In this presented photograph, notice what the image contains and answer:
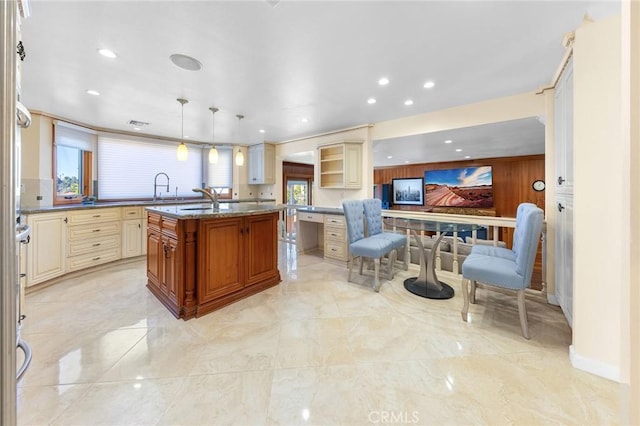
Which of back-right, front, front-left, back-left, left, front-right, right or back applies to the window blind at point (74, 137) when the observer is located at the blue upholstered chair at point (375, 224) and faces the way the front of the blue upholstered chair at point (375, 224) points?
back-right

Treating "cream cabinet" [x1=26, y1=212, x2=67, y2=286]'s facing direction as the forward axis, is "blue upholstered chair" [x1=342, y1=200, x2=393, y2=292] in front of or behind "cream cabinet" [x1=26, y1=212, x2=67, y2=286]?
in front

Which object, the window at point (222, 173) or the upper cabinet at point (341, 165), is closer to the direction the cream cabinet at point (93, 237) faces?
the upper cabinet

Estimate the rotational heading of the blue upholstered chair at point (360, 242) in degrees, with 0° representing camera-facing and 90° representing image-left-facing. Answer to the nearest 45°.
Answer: approximately 315°

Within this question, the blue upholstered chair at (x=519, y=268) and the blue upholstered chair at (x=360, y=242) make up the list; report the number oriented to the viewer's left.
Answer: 1

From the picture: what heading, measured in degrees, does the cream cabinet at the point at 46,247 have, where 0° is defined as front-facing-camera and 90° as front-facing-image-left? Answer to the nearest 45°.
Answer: approximately 315°

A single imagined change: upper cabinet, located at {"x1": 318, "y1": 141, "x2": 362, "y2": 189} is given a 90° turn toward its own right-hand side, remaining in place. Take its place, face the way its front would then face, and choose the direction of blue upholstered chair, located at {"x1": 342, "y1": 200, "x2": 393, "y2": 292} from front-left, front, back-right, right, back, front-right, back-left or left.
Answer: back-left

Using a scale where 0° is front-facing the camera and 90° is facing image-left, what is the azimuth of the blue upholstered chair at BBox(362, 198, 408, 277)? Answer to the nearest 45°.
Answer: approximately 315°

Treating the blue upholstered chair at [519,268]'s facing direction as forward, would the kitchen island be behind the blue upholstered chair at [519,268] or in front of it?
in front

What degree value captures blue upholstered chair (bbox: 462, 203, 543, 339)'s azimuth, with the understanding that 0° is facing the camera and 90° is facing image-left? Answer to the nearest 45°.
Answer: approximately 90°

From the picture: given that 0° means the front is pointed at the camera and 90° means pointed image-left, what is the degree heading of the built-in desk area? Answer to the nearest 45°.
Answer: approximately 45°

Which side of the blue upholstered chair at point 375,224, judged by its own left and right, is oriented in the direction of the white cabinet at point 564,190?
front

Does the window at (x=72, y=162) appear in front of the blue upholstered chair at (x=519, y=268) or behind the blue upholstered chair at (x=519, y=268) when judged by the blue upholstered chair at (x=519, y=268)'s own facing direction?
in front
